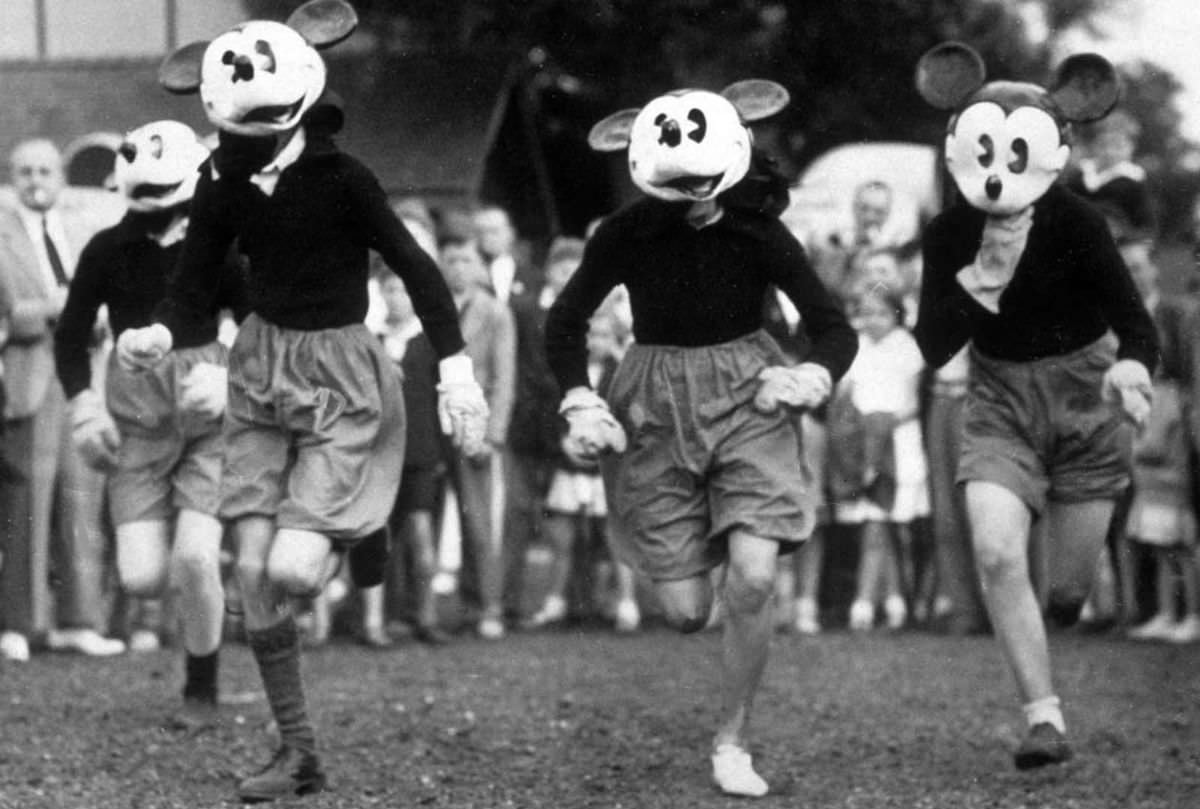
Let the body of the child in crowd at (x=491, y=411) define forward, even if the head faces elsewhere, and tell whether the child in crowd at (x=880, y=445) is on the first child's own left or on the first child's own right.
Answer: on the first child's own left

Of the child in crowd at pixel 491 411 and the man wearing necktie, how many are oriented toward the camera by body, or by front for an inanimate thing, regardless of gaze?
2

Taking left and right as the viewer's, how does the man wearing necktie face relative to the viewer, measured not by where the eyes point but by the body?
facing the viewer

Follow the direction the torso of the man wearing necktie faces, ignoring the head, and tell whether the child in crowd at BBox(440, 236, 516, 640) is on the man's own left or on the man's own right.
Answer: on the man's own left

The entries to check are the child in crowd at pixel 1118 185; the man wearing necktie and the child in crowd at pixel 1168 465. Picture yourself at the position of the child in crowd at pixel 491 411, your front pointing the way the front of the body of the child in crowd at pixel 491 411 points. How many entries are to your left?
2

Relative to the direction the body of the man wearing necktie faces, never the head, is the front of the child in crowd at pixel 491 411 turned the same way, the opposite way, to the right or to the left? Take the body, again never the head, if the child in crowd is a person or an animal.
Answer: the same way

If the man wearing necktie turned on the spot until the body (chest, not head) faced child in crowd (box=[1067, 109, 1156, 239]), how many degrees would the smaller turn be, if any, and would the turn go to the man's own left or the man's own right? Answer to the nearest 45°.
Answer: approximately 90° to the man's own left

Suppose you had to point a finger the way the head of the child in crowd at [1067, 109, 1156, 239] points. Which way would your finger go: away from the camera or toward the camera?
toward the camera

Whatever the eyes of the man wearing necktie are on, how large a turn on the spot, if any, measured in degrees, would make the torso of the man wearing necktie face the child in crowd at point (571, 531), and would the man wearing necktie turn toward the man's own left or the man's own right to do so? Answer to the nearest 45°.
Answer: approximately 90° to the man's own left

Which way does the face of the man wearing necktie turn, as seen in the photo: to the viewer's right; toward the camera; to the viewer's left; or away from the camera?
toward the camera

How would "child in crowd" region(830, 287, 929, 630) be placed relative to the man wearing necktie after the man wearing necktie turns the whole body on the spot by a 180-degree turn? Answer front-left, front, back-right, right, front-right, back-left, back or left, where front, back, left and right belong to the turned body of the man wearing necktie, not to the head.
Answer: right
